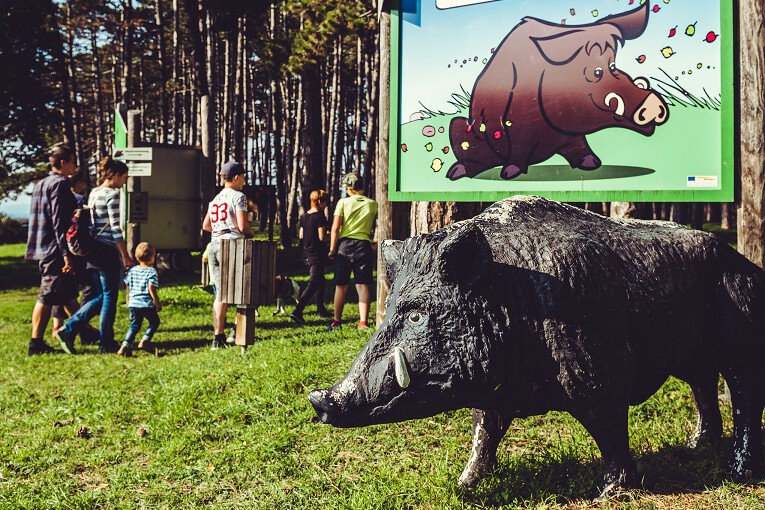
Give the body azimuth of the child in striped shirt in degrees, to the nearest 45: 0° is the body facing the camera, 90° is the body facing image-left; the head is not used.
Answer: approximately 225°

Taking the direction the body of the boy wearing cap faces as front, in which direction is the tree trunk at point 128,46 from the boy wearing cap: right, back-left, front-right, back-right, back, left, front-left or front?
front-left

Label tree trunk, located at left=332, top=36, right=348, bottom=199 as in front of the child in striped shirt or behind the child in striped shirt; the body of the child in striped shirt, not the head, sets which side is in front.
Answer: in front

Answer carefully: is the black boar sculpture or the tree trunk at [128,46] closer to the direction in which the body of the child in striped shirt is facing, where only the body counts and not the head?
the tree trunk

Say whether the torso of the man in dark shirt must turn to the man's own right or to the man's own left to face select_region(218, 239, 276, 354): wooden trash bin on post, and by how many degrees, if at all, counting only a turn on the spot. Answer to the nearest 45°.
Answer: approximately 90° to the man's own right
